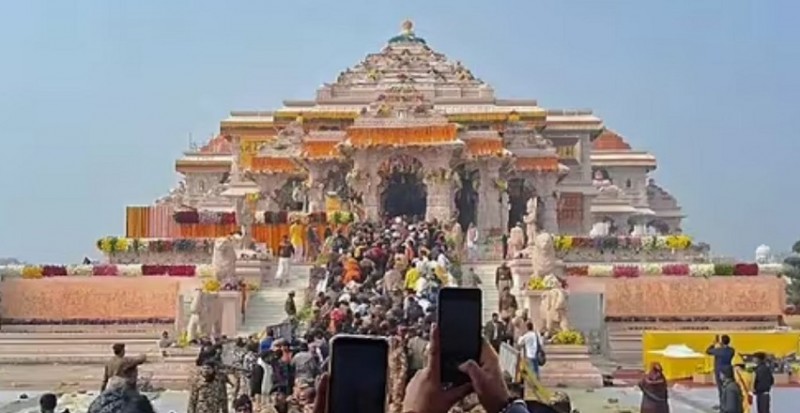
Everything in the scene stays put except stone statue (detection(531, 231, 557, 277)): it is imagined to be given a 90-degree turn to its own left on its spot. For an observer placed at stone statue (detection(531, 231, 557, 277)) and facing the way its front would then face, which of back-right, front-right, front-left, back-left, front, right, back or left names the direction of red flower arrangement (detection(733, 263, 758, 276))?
front-left

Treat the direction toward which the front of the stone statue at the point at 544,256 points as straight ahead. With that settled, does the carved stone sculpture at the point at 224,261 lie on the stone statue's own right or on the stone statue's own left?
on the stone statue's own right

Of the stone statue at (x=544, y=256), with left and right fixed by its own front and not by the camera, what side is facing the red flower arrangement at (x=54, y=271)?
right

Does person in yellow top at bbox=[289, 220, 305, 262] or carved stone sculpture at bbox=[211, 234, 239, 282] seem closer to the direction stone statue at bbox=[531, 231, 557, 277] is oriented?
the carved stone sculpture

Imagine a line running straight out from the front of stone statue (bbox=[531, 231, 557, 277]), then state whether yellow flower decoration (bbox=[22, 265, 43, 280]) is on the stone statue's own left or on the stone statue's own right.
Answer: on the stone statue's own right

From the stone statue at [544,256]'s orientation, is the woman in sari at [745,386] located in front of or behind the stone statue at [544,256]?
in front

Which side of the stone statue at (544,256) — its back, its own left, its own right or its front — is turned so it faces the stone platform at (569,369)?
front

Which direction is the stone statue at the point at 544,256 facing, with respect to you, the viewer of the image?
facing the viewer

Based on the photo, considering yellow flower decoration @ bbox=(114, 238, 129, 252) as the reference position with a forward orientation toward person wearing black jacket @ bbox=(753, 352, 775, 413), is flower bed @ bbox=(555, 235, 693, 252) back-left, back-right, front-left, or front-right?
front-left

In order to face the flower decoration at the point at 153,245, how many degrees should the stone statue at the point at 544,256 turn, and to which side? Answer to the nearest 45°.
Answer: approximately 135° to its right

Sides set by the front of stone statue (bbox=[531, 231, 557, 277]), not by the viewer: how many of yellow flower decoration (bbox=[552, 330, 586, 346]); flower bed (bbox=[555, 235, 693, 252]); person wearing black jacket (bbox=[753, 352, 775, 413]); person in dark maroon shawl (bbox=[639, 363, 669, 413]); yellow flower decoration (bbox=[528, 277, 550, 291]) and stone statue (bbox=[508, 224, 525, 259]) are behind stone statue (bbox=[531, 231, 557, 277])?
2

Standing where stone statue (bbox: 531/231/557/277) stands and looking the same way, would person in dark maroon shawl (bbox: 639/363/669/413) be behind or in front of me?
in front

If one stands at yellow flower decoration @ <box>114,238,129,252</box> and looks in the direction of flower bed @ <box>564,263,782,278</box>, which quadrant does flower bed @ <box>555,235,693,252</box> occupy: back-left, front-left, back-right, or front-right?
front-left

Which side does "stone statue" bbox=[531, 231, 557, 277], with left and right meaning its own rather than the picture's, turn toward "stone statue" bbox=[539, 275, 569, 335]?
front

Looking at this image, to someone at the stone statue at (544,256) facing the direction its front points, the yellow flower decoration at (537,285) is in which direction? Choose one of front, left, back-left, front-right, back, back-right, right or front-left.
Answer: front

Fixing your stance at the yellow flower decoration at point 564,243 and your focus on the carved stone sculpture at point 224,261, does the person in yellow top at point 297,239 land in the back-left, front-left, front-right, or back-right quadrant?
front-right
